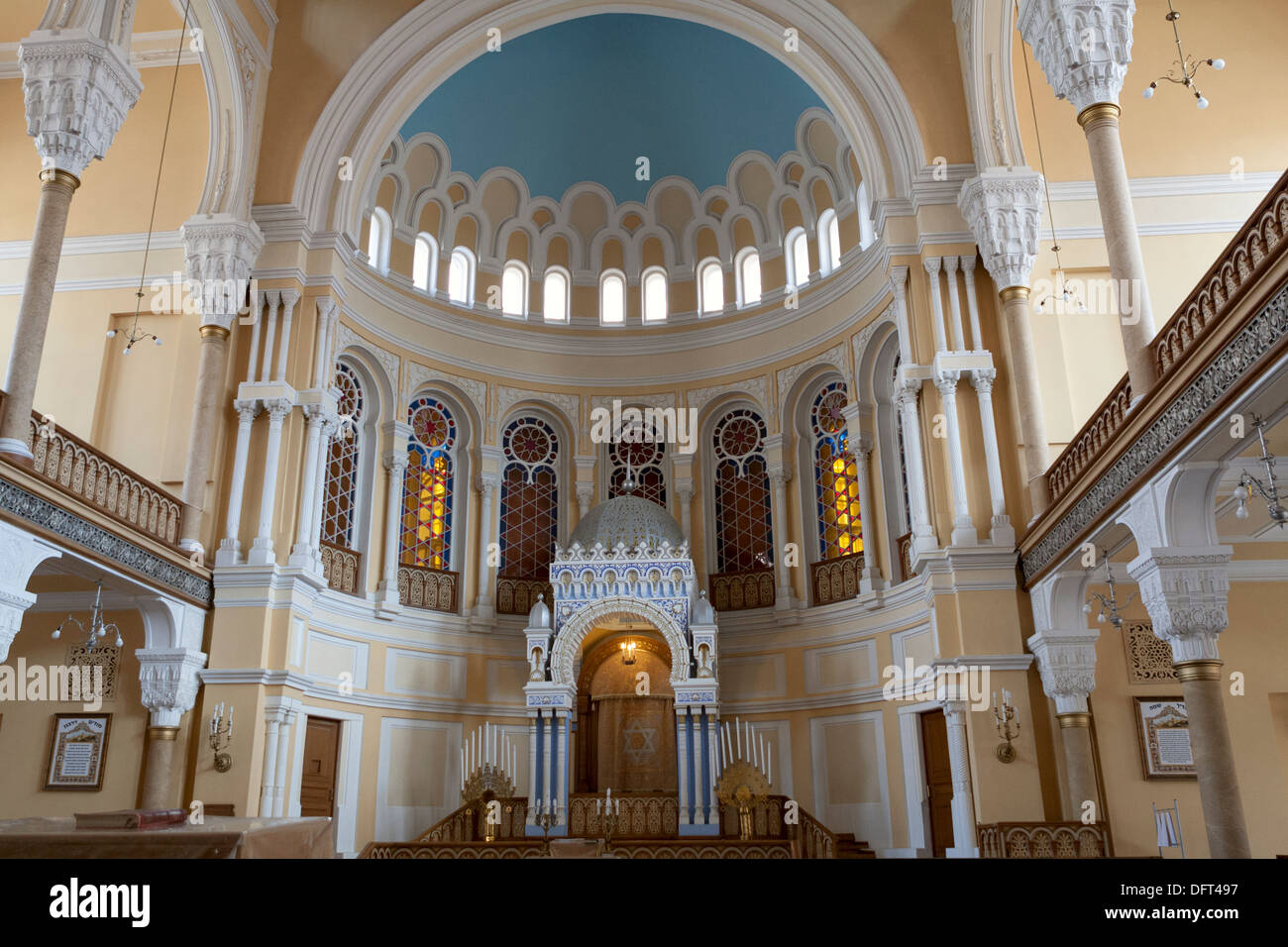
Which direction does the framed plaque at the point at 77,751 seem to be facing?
toward the camera

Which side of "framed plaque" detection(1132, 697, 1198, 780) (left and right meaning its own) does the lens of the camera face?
front

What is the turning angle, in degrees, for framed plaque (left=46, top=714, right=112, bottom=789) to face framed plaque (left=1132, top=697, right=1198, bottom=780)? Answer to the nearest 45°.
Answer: approximately 45° to its left

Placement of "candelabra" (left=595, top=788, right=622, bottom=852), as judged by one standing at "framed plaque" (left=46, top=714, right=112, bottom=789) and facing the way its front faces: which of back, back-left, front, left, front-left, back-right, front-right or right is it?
left

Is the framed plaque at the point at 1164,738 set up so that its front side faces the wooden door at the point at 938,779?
no

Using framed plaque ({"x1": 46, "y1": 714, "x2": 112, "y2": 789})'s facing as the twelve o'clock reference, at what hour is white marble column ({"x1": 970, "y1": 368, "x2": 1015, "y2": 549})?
The white marble column is roughly at 10 o'clock from the framed plaque.

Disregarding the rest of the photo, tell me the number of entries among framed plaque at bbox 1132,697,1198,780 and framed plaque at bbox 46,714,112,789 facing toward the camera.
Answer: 2

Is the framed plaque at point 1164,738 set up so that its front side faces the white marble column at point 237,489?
no

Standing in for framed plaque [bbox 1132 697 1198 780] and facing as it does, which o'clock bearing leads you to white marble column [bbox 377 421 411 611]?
The white marble column is roughly at 3 o'clock from the framed plaque.

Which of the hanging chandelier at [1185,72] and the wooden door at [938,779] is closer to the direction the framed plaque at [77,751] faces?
the hanging chandelier

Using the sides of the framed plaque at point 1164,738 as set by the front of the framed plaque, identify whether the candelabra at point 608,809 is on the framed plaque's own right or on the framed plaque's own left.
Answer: on the framed plaque's own right
